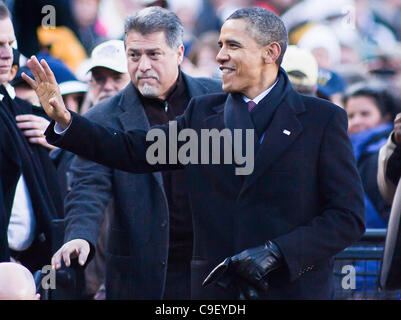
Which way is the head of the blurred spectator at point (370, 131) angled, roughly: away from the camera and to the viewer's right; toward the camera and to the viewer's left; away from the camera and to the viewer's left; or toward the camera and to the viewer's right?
toward the camera and to the viewer's left

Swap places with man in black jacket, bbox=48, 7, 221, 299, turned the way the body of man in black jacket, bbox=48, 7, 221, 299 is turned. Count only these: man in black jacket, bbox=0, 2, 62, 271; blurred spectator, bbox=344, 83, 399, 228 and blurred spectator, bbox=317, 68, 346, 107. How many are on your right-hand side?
1

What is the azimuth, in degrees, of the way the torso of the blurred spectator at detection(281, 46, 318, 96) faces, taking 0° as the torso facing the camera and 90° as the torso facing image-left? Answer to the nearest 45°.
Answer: approximately 45°

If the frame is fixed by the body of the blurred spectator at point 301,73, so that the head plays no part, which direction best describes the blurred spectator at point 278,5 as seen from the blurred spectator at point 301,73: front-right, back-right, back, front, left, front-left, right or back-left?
back-right

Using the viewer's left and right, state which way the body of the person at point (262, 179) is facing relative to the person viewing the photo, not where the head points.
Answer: facing the viewer and to the left of the viewer

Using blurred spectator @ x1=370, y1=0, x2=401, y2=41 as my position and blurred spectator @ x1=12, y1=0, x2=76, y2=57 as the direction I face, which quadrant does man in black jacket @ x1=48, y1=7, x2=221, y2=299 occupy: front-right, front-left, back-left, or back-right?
front-left

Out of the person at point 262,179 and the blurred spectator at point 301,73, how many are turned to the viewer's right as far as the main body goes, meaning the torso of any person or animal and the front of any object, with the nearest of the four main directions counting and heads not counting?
0

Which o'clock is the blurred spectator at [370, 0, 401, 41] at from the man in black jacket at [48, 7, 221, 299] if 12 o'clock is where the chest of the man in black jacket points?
The blurred spectator is roughly at 7 o'clock from the man in black jacket.

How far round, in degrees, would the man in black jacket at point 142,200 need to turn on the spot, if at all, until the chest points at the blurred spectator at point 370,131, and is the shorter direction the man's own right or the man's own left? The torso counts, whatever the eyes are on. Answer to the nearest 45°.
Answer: approximately 135° to the man's own left

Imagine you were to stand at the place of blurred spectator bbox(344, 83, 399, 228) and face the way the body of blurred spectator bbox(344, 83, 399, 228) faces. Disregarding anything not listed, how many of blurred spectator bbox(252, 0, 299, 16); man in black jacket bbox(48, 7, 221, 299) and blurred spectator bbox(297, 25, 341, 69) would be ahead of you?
1

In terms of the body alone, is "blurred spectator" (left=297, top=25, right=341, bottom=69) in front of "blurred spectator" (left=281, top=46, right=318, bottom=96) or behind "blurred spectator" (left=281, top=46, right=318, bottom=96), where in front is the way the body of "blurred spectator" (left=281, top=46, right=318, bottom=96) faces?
behind

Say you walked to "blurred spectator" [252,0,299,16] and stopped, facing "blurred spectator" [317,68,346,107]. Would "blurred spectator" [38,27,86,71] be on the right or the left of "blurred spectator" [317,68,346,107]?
right

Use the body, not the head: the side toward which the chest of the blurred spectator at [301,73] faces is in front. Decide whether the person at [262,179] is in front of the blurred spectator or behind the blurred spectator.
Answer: in front

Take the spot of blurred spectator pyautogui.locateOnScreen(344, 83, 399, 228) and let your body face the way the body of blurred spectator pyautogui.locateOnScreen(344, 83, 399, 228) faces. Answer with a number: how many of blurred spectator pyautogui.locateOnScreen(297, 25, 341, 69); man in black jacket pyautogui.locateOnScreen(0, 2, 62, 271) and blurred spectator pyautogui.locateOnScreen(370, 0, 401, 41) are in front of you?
1

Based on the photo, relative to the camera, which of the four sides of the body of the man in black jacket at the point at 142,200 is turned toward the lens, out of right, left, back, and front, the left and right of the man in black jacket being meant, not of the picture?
front
